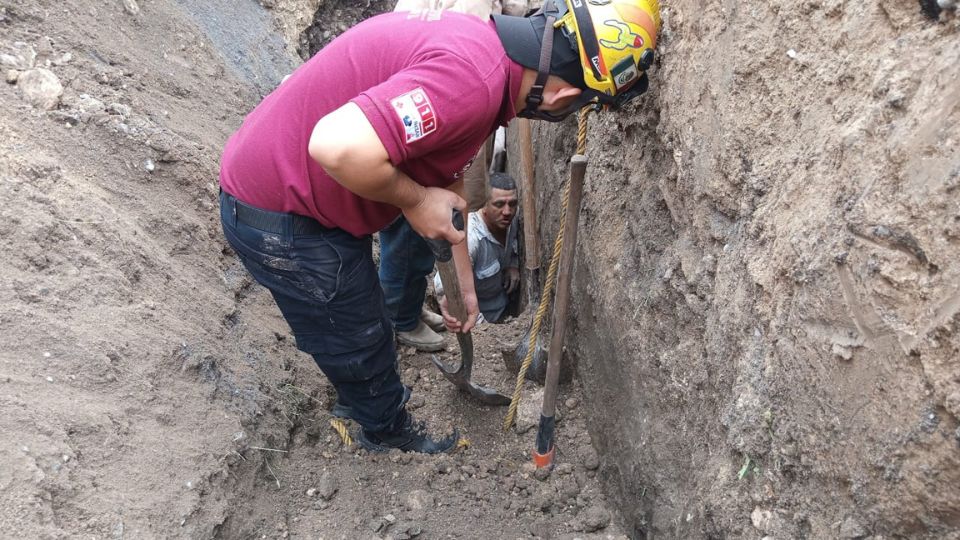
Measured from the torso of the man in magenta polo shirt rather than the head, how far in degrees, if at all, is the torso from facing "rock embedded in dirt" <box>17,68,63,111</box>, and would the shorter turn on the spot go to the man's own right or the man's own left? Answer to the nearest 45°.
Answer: approximately 135° to the man's own left

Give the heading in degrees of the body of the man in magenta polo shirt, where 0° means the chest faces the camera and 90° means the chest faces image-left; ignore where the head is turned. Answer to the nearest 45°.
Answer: approximately 270°

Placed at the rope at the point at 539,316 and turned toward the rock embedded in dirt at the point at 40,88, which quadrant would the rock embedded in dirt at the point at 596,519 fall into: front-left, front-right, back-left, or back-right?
back-left

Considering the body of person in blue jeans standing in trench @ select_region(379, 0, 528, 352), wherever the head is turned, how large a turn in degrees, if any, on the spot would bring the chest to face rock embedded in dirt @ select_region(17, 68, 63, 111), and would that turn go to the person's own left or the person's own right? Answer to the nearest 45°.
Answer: approximately 180°

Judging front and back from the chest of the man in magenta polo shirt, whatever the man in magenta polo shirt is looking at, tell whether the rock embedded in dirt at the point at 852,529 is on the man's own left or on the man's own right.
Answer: on the man's own right
